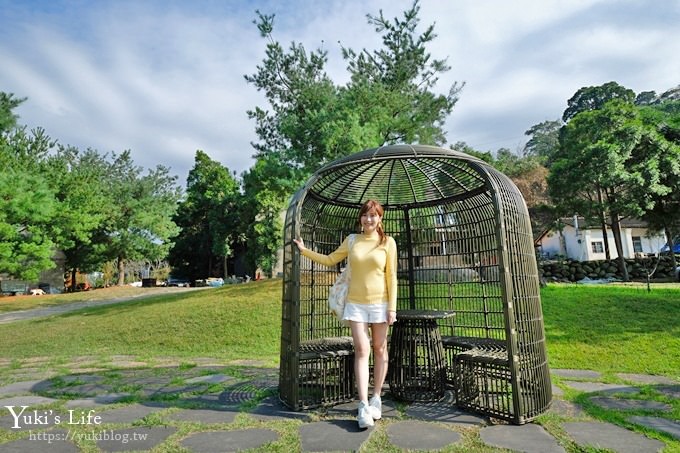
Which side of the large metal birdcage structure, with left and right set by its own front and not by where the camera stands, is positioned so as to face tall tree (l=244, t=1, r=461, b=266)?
back

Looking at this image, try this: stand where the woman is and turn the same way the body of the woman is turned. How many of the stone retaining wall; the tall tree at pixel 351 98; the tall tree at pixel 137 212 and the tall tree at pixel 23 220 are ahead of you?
0

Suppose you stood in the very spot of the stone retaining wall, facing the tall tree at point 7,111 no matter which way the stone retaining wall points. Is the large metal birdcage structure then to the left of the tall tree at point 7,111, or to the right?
left

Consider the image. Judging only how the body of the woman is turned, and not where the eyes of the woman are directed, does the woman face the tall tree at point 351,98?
no

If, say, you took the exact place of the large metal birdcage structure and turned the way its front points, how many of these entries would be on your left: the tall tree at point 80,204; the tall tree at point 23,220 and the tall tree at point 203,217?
0

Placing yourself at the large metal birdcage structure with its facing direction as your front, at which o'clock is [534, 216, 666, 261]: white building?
The white building is roughly at 7 o'clock from the large metal birdcage structure.

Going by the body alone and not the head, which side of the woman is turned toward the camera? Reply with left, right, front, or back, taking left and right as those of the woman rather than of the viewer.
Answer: front

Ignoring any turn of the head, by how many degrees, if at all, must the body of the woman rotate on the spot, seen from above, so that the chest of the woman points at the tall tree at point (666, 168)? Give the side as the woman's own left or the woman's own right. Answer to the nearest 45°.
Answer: approximately 135° to the woman's own left

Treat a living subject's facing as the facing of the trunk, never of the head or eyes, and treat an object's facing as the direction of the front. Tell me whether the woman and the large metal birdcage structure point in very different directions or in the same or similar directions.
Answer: same or similar directions

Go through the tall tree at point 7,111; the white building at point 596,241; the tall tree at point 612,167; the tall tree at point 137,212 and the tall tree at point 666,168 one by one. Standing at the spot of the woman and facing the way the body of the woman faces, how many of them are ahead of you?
0

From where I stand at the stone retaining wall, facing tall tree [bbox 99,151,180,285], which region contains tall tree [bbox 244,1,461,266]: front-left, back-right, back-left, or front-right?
front-left

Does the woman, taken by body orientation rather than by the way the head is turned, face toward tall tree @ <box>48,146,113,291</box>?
no

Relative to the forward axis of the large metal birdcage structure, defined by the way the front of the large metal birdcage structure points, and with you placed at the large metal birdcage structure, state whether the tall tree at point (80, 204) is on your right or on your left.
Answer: on your right

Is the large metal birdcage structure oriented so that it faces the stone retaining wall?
no

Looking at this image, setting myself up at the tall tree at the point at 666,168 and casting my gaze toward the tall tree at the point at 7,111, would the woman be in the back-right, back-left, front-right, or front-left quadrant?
front-left

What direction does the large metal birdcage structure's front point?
toward the camera

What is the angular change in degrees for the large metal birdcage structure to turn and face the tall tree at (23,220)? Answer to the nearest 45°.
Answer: approximately 135° to its right
